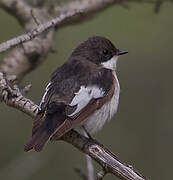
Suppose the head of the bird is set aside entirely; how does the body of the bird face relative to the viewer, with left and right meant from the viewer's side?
facing away from the viewer and to the right of the viewer
